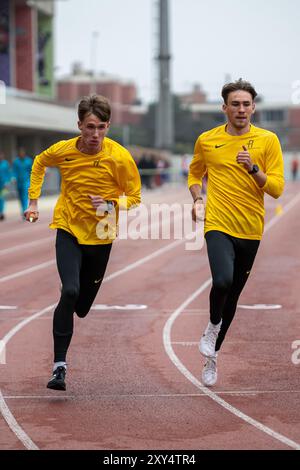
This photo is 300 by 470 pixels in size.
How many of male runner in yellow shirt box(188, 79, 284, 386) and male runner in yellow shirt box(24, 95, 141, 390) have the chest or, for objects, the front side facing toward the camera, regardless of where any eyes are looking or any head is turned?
2

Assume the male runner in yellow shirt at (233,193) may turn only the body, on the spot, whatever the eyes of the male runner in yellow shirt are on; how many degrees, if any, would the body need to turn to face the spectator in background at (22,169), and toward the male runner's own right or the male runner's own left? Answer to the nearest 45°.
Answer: approximately 180°

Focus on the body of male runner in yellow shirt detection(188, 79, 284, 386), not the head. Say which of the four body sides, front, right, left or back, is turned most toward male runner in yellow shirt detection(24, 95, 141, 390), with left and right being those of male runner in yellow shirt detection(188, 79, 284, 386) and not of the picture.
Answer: right

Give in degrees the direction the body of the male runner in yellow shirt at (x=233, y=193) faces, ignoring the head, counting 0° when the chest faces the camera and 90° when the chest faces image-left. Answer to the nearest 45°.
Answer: approximately 0°

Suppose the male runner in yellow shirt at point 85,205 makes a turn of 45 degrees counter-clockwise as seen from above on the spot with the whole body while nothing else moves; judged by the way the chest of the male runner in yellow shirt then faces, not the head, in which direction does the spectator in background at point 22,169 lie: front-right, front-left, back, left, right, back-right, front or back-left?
back-left

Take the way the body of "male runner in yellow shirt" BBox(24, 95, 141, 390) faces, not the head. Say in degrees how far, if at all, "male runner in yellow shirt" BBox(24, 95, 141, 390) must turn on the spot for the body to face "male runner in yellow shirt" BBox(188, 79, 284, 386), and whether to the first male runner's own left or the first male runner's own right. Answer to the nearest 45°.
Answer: approximately 90° to the first male runner's own left
